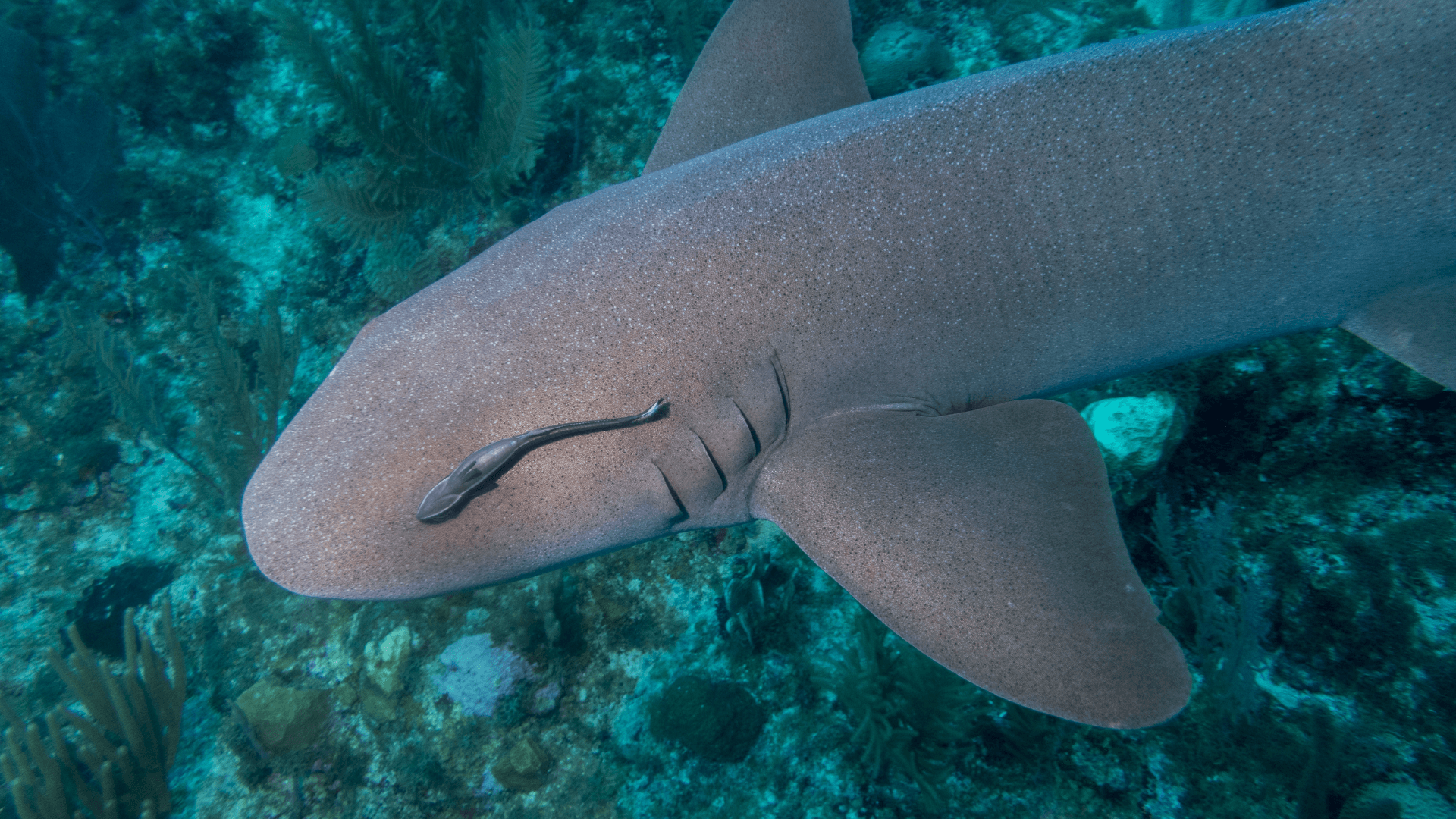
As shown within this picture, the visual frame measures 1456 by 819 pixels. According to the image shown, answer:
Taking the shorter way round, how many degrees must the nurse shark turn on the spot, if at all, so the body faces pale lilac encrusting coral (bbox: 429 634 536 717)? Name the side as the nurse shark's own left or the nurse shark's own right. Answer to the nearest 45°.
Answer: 0° — it already faces it

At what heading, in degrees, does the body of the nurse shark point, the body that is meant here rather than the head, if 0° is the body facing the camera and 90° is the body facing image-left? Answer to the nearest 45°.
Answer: approximately 90°

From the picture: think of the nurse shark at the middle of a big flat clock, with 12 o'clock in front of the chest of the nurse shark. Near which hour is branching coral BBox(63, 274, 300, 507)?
The branching coral is roughly at 1 o'clock from the nurse shark.

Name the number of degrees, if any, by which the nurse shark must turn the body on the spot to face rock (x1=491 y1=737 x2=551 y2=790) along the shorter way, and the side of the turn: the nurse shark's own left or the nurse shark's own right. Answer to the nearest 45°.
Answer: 0° — it already faces it

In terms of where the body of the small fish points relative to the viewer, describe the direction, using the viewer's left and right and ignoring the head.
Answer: facing the viewer and to the left of the viewer

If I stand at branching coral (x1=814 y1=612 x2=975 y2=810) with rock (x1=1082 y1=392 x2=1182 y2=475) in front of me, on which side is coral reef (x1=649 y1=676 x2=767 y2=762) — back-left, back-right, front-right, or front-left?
back-left

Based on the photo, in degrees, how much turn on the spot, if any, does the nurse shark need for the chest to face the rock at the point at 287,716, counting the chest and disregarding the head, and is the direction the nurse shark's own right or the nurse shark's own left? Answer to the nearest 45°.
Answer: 0° — it already faces it
